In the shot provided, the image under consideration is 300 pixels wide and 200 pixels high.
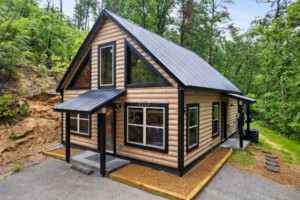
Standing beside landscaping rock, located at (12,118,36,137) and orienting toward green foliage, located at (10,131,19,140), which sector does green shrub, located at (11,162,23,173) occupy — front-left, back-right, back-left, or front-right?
front-left

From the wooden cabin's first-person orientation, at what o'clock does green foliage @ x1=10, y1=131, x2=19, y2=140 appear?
The green foliage is roughly at 2 o'clock from the wooden cabin.

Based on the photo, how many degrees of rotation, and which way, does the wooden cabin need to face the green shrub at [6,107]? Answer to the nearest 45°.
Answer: approximately 45° to its right

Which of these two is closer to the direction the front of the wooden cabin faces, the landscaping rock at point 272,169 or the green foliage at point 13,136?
the green foliage

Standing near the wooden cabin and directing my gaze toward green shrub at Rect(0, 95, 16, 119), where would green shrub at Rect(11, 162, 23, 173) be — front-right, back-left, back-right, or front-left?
front-left

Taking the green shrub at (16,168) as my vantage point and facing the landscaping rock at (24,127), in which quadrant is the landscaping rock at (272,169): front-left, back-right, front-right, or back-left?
back-right

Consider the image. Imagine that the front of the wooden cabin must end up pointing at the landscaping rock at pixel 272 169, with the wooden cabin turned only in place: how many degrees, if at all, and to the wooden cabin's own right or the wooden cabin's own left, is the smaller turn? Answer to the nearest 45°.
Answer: approximately 135° to the wooden cabin's own left

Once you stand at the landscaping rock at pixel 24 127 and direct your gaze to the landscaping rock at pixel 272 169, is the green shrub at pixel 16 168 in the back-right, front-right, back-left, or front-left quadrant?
front-right

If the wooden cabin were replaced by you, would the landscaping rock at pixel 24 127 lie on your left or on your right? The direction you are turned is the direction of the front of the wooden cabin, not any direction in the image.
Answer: on your right
